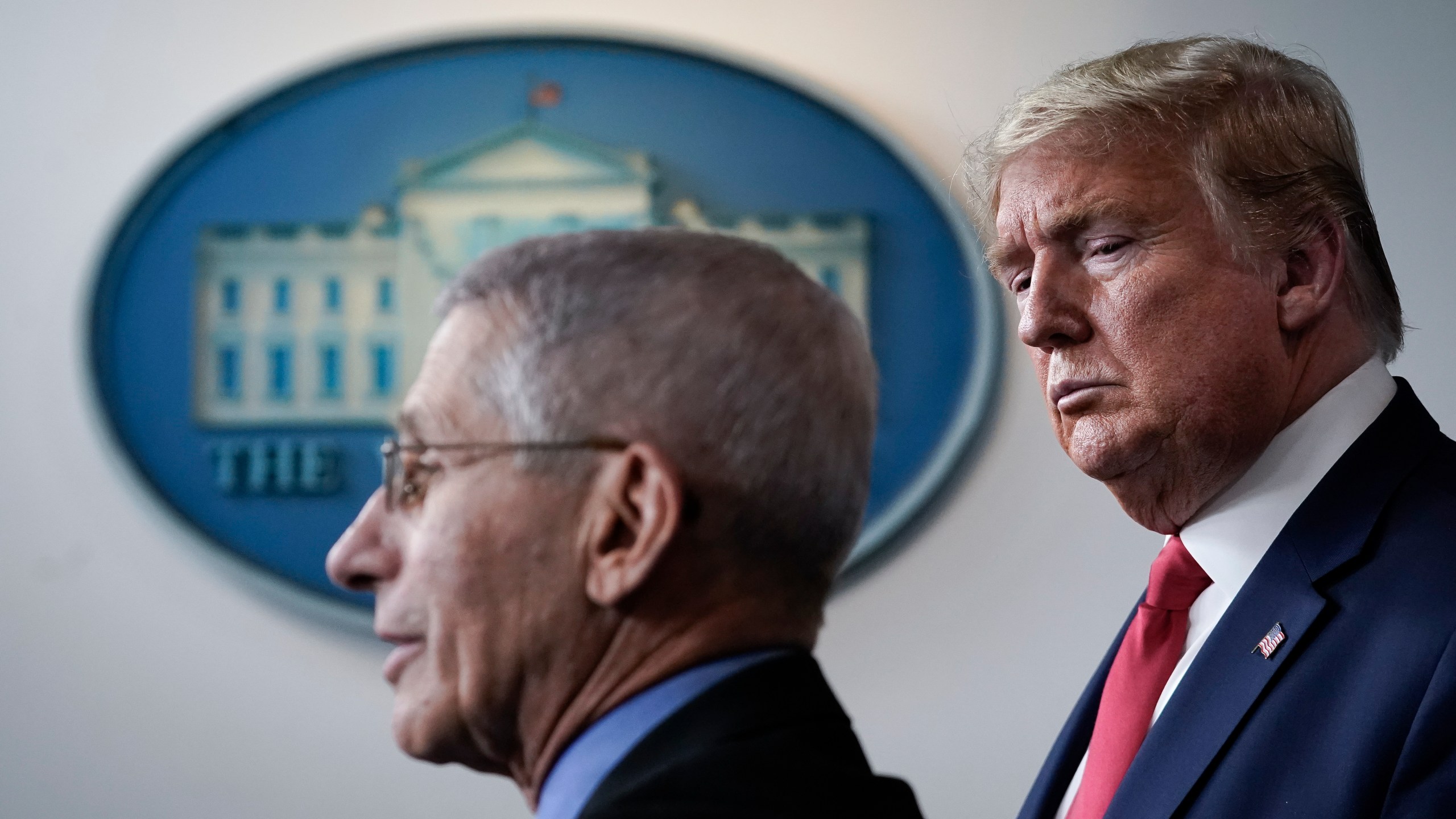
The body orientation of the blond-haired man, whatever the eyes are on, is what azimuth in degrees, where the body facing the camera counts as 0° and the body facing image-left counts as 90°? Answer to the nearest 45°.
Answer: approximately 45°

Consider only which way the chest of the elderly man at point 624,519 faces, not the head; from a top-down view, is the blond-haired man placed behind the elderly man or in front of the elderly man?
behind

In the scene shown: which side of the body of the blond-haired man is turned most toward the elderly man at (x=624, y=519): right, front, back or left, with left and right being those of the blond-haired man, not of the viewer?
front

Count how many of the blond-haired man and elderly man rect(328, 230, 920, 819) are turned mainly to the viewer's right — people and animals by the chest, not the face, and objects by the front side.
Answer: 0

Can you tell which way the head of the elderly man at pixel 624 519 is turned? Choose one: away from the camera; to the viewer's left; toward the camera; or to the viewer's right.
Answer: to the viewer's left

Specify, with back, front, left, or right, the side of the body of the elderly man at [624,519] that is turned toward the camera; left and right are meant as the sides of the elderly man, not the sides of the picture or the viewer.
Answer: left
